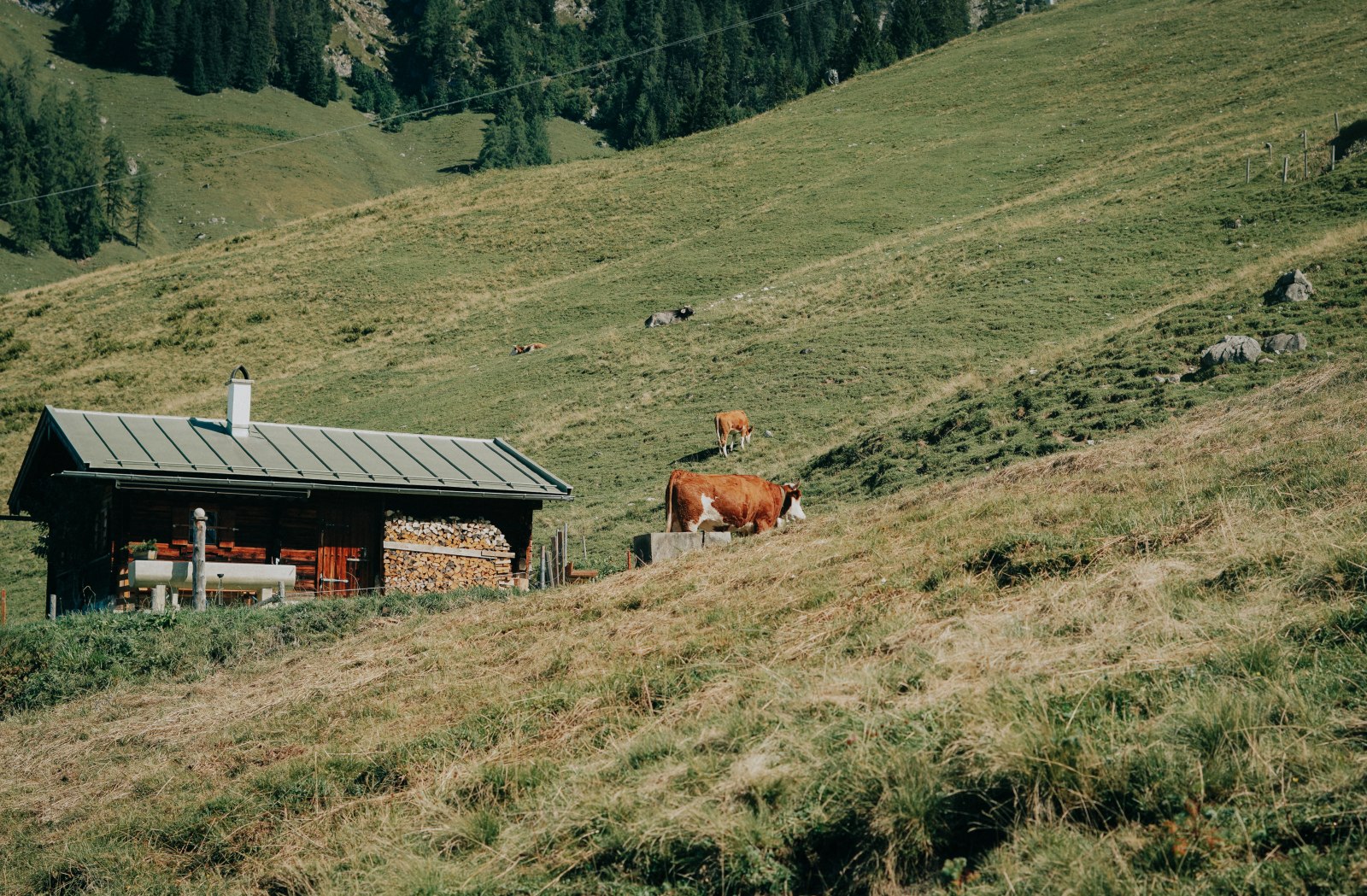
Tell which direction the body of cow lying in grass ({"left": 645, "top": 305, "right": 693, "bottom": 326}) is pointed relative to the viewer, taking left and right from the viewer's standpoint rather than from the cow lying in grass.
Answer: facing to the right of the viewer

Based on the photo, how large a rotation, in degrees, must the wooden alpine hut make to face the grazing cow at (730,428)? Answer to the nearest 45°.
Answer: approximately 135° to its left

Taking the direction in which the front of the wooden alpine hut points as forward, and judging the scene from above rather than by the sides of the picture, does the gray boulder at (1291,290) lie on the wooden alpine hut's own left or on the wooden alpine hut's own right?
on the wooden alpine hut's own left

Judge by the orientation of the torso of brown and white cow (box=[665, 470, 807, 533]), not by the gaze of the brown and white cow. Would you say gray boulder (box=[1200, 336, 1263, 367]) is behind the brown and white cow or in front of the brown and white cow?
in front

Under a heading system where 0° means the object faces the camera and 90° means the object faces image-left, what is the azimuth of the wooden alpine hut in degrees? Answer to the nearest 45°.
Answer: approximately 0°

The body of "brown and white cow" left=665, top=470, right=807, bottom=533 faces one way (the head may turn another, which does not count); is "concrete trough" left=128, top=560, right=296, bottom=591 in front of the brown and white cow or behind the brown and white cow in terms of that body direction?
behind

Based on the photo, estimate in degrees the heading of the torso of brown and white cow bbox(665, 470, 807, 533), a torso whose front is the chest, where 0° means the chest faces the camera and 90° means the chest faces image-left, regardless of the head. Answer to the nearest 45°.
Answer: approximately 270°

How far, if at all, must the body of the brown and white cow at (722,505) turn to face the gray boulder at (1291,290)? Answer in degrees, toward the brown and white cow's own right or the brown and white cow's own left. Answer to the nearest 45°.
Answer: approximately 45° to the brown and white cow's own left

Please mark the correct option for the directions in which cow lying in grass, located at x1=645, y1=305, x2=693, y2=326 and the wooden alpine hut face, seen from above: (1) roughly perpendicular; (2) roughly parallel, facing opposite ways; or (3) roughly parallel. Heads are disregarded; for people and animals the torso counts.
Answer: roughly perpendicular
